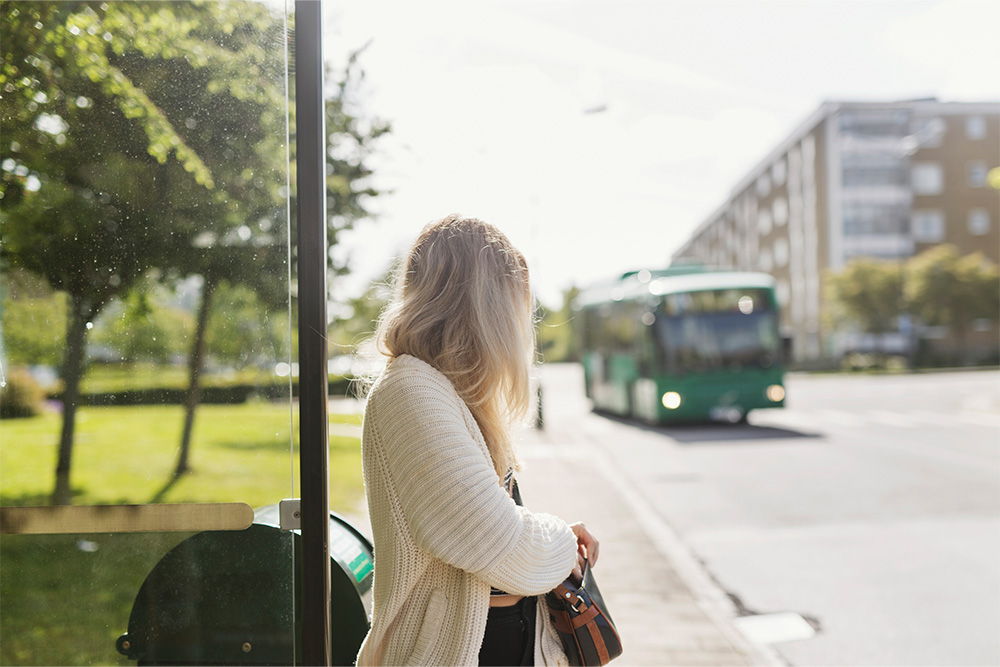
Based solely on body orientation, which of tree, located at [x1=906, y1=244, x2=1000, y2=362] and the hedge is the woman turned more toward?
the tree

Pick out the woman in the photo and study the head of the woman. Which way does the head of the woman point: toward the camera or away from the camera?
away from the camera

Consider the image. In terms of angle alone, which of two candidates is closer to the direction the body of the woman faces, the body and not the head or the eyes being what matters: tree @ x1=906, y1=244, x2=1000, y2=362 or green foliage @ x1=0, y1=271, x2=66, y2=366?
the tree

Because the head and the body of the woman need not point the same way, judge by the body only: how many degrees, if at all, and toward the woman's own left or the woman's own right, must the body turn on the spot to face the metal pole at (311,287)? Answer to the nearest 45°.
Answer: approximately 135° to the woman's own left
